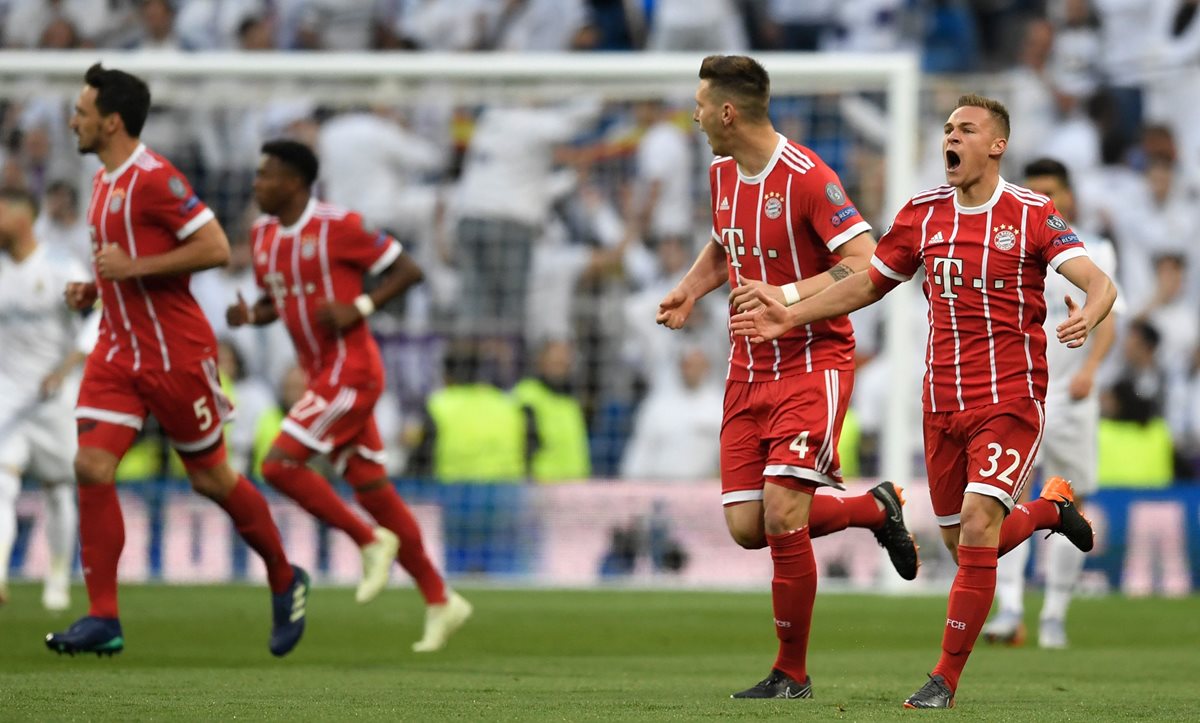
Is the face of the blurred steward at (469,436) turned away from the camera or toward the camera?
away from the camera

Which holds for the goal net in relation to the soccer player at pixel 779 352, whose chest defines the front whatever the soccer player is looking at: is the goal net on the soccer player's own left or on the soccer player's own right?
on the soccer player's own right

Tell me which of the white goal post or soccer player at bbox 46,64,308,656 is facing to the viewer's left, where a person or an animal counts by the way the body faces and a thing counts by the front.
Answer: the soccer player

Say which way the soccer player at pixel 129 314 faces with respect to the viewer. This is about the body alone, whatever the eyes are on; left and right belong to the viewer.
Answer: facing to the left of the viewer

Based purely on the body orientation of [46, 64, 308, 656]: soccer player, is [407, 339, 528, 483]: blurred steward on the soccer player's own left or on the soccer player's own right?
on the soccer player's own right

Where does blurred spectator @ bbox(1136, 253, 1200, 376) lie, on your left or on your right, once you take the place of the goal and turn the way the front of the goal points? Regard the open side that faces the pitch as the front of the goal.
on your left

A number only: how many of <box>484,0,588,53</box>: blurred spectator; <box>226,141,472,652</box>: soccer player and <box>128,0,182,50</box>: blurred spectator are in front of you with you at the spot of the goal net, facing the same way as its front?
1

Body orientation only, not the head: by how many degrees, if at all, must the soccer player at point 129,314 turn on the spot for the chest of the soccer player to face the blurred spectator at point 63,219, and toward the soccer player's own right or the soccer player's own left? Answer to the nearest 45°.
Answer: approximately 90° to the soccer player's own right

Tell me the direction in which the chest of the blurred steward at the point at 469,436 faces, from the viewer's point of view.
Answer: away from the camera

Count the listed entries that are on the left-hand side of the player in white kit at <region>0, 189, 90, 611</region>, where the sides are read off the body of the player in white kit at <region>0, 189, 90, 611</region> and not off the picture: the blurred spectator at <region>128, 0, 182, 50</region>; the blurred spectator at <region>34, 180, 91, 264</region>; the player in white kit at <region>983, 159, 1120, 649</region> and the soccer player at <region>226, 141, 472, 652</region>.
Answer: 2

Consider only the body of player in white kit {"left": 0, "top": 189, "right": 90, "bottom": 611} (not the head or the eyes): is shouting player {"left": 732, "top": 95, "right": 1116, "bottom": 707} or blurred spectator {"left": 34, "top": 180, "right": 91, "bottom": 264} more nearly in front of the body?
the shouting player

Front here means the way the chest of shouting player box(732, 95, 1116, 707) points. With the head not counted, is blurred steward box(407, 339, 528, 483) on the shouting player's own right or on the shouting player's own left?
on the shouting player's own right

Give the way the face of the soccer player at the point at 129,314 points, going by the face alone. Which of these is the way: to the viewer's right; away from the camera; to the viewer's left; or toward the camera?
to the viewer's left
